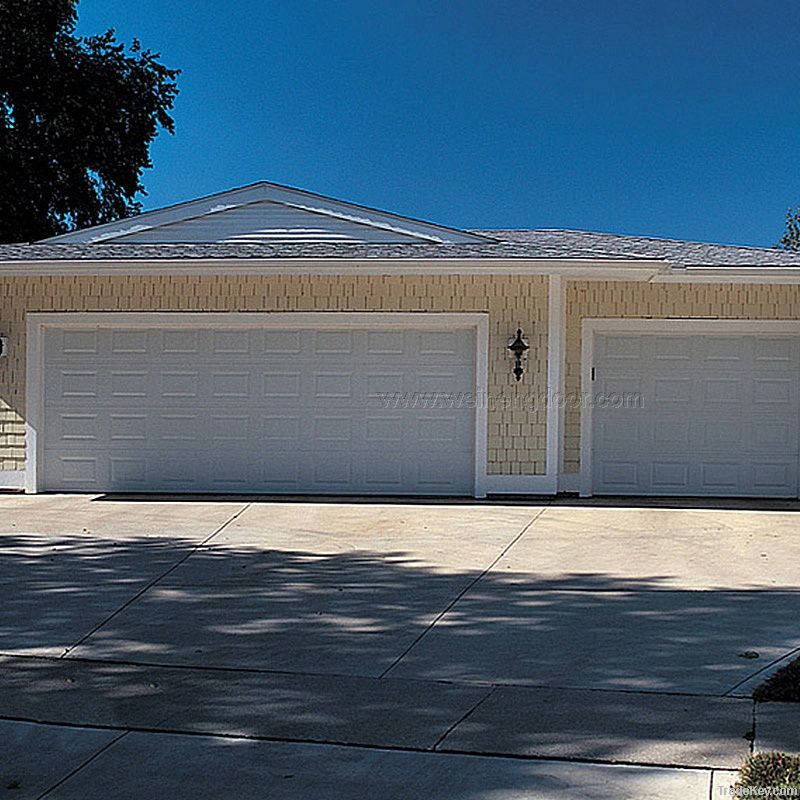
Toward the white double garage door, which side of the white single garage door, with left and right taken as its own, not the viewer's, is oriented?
right

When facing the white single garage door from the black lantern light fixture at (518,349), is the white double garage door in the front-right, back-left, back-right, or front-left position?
back-left

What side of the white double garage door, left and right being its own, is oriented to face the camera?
front

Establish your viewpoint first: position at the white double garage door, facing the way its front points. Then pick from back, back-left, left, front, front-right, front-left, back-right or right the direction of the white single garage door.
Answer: left

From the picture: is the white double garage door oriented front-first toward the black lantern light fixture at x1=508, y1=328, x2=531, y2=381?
no

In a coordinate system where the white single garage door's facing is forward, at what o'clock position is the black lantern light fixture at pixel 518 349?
The black lantern light fixture is roughly at 2 o'clock from the white single garage door.

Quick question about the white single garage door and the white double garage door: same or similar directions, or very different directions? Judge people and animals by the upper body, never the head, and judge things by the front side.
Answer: same or similar directions

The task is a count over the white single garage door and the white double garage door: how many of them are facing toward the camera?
2

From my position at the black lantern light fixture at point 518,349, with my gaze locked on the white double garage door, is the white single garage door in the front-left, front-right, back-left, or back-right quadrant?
back-right
